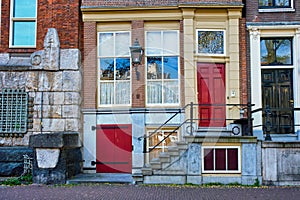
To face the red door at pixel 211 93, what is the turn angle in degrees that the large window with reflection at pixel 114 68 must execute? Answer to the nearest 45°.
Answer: approximately 90° to its left

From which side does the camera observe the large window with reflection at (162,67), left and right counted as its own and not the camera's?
front

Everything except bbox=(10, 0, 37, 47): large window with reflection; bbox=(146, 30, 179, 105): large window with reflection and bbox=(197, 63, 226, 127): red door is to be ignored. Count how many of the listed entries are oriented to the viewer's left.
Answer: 0

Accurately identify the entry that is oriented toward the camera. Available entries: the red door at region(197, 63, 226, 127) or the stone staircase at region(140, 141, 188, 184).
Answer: the red door

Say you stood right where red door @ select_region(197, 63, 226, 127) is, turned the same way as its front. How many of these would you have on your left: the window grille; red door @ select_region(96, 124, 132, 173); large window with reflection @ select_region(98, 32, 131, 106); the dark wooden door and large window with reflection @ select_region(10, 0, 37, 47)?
1

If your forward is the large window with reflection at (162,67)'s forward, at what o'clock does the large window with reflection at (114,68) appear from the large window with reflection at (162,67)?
the large window with reflection at (114,68) is roughly at 3 o'clock from the large window with reflection at (162,67).

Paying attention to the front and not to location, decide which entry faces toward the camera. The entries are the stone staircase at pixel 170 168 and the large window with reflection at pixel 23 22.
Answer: the large window with reflection

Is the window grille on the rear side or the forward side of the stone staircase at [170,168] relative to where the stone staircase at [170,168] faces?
on the forward side

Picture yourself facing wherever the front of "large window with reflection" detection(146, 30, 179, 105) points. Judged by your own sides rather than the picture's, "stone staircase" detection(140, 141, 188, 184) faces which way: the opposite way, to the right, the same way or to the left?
to the right

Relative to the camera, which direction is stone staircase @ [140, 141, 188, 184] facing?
to the viewer's left

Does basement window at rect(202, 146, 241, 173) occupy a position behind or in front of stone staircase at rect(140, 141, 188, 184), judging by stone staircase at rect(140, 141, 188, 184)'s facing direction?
behind

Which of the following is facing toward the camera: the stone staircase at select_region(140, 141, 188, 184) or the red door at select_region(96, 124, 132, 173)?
the red door

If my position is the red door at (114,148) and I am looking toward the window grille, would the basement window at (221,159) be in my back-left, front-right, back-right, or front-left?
back-left

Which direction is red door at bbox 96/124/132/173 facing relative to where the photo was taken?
toward the camera

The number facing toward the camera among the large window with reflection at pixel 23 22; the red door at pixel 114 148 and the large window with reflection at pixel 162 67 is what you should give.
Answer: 3

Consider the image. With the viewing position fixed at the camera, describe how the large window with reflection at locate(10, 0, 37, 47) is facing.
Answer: facing the viewer

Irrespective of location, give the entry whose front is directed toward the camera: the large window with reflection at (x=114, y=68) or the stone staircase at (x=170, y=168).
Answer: the large window with reflection
